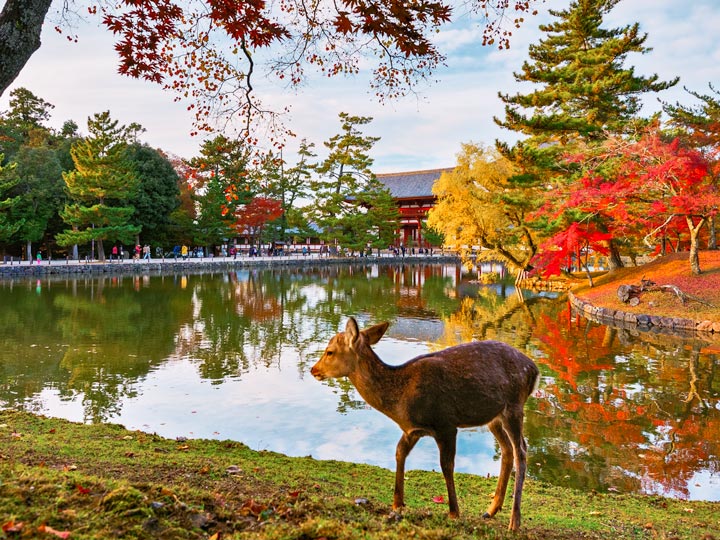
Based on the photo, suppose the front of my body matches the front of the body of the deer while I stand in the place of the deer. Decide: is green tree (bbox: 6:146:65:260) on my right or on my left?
on my right

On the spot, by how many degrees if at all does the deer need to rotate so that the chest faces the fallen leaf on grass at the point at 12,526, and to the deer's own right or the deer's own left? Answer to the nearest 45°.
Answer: approximately 45° to the deer's own left

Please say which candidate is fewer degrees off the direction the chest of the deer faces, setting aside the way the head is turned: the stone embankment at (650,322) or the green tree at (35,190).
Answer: the green tree

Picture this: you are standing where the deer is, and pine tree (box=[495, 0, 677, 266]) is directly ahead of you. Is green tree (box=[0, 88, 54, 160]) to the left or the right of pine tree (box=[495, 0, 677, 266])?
left

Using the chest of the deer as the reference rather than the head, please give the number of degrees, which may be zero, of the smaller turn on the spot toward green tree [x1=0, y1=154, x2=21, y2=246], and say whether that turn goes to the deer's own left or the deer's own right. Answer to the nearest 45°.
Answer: approximately 45° to the deer's own right

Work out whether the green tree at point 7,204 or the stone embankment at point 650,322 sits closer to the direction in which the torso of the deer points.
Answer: the green tree

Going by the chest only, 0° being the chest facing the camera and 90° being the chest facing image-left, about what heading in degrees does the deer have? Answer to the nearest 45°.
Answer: approximately 90°

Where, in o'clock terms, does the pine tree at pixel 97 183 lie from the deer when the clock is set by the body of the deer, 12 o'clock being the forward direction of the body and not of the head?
The pine tree is roughly at 2 o'clock from the deer.

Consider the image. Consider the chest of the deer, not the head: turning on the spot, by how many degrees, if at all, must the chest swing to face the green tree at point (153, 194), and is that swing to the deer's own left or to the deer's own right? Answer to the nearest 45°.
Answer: approximately 45° to the deer's own right

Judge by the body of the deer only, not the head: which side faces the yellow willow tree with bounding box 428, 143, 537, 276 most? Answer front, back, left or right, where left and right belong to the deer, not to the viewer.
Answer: right

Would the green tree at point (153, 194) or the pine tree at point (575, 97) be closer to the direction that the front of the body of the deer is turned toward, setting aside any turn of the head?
the green tree

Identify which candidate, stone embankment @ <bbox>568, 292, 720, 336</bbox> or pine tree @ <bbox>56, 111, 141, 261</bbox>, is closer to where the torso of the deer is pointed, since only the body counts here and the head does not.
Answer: the pine tree
